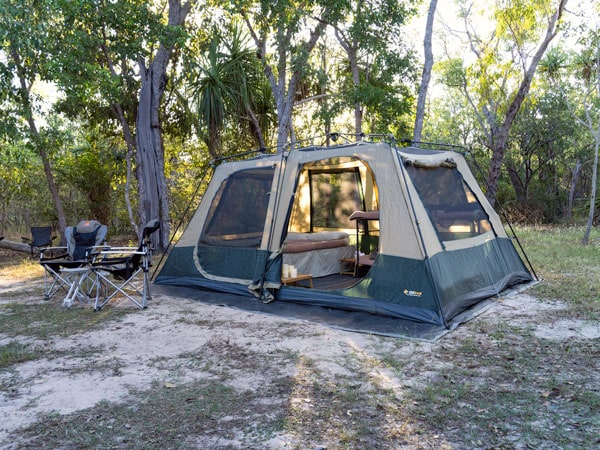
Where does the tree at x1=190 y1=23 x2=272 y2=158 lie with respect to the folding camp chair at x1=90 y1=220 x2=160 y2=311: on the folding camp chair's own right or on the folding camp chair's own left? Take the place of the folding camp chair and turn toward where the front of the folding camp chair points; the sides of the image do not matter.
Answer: on the folding camp chair's own right

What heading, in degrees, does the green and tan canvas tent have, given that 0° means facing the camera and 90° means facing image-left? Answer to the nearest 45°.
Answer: approximately 45°

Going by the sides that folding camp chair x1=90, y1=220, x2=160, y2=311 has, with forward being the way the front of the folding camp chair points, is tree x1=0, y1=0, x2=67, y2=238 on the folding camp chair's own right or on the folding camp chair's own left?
on the folding camp chair's own right

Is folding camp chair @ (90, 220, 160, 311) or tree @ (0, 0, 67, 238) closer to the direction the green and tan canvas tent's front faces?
the folding camp chair

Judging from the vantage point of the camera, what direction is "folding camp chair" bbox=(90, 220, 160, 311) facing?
facing to the left of the viewer

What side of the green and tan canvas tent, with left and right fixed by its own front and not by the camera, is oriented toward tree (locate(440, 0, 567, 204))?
back

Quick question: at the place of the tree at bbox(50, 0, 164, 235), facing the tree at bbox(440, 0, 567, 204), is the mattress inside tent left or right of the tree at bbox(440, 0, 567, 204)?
right
